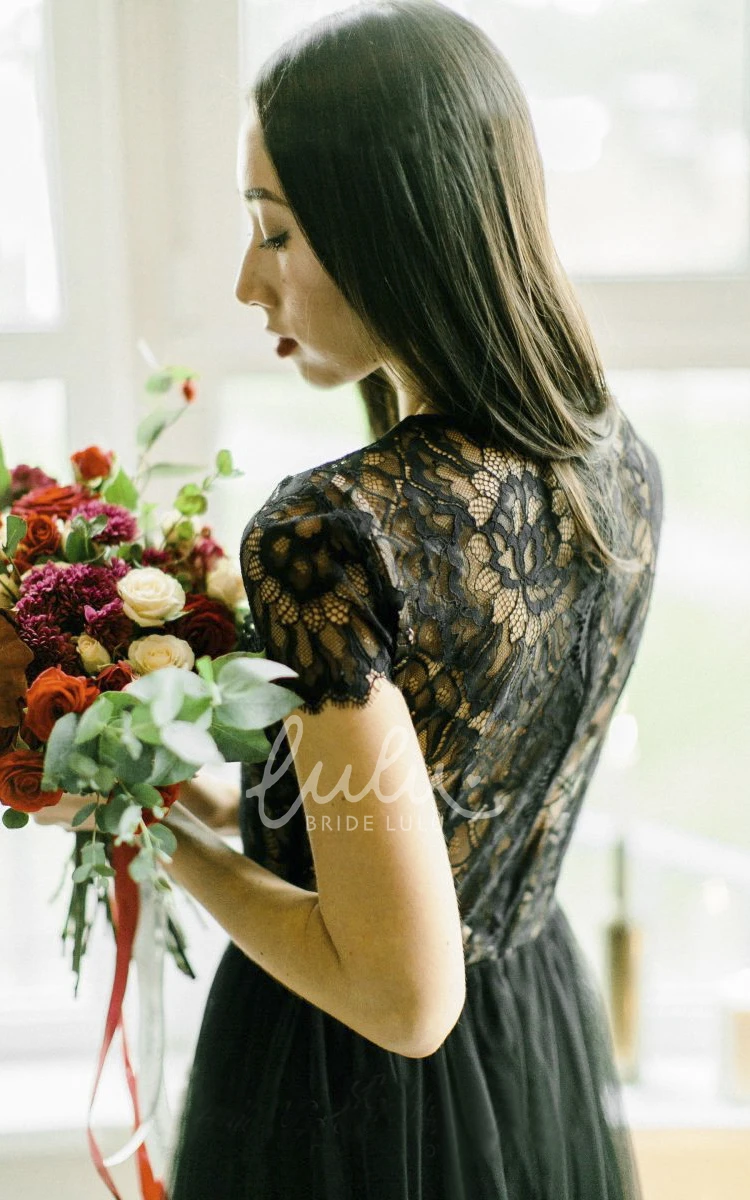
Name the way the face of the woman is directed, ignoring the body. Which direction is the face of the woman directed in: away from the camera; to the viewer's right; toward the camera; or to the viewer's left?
to the viewer's left

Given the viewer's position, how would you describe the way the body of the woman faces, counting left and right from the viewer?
facing away from the viewer and to the left of the viewer
